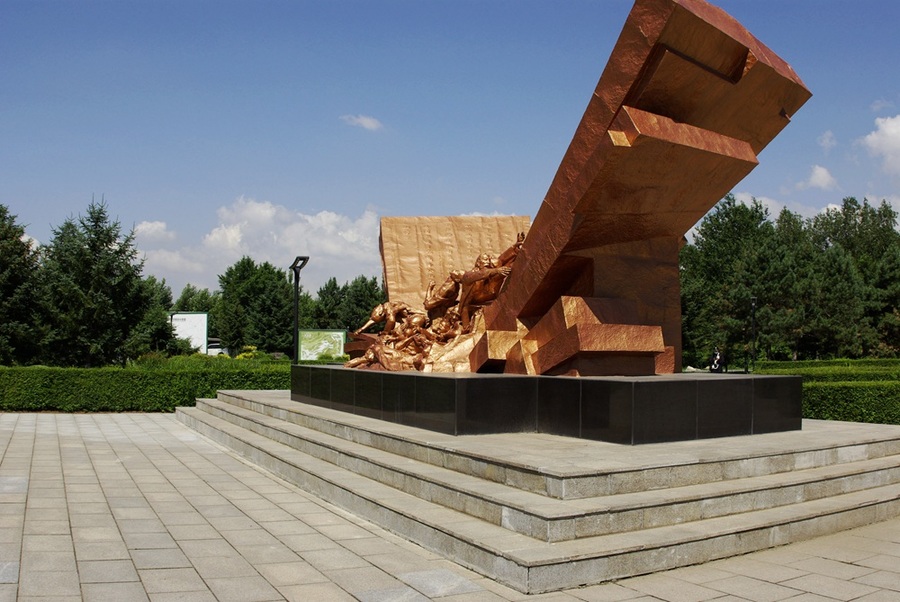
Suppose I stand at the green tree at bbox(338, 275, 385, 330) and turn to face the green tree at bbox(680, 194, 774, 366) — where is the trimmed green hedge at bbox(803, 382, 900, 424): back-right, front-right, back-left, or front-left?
front-right

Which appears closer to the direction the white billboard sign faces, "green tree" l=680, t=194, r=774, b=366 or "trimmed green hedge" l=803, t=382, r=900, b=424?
the trimmed green hedge

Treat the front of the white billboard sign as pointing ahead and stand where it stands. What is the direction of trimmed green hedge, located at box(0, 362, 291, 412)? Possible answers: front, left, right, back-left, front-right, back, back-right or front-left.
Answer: front

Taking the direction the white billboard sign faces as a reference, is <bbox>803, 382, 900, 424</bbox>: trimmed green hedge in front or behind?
in front

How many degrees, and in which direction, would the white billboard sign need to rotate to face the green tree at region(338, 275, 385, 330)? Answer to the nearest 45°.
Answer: approximately 135° to its left

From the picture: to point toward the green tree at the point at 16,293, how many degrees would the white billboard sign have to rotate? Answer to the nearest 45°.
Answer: approximately 45° to its right

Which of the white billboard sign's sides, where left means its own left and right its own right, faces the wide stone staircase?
front

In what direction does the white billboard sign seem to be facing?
toward the camera
